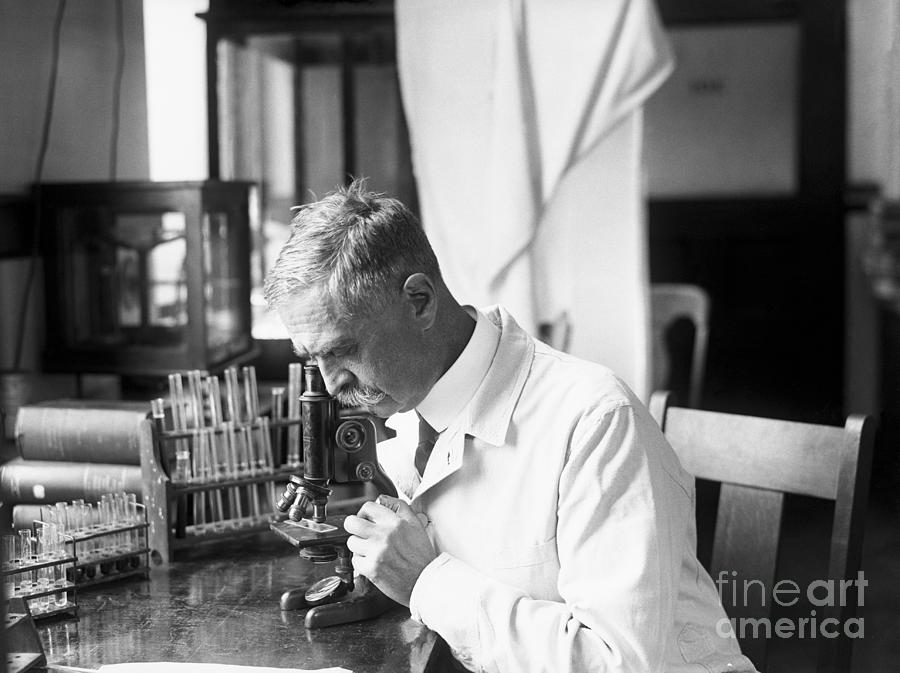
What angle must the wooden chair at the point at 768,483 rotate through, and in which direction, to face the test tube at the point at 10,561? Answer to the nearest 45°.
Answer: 0° — it already faces it

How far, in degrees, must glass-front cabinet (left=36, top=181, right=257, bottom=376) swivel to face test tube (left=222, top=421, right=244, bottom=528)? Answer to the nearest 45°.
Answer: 0° — it already faces it

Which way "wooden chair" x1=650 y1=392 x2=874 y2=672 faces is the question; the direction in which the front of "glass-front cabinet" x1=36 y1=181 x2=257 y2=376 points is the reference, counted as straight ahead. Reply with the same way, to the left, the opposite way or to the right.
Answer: to the right

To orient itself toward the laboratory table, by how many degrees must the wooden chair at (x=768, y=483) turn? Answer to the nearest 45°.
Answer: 0° — it already faces it

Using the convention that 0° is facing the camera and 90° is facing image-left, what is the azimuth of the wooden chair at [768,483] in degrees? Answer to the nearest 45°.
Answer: approximately 45°

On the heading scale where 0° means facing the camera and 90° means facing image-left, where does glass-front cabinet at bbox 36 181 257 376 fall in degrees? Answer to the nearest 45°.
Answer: approximately 0°

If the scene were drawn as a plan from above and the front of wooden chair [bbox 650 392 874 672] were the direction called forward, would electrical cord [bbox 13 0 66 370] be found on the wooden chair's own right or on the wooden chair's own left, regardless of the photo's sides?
on the wooden chair's own right

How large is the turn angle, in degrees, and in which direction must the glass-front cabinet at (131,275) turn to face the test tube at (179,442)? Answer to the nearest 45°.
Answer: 0° — it already faces it
